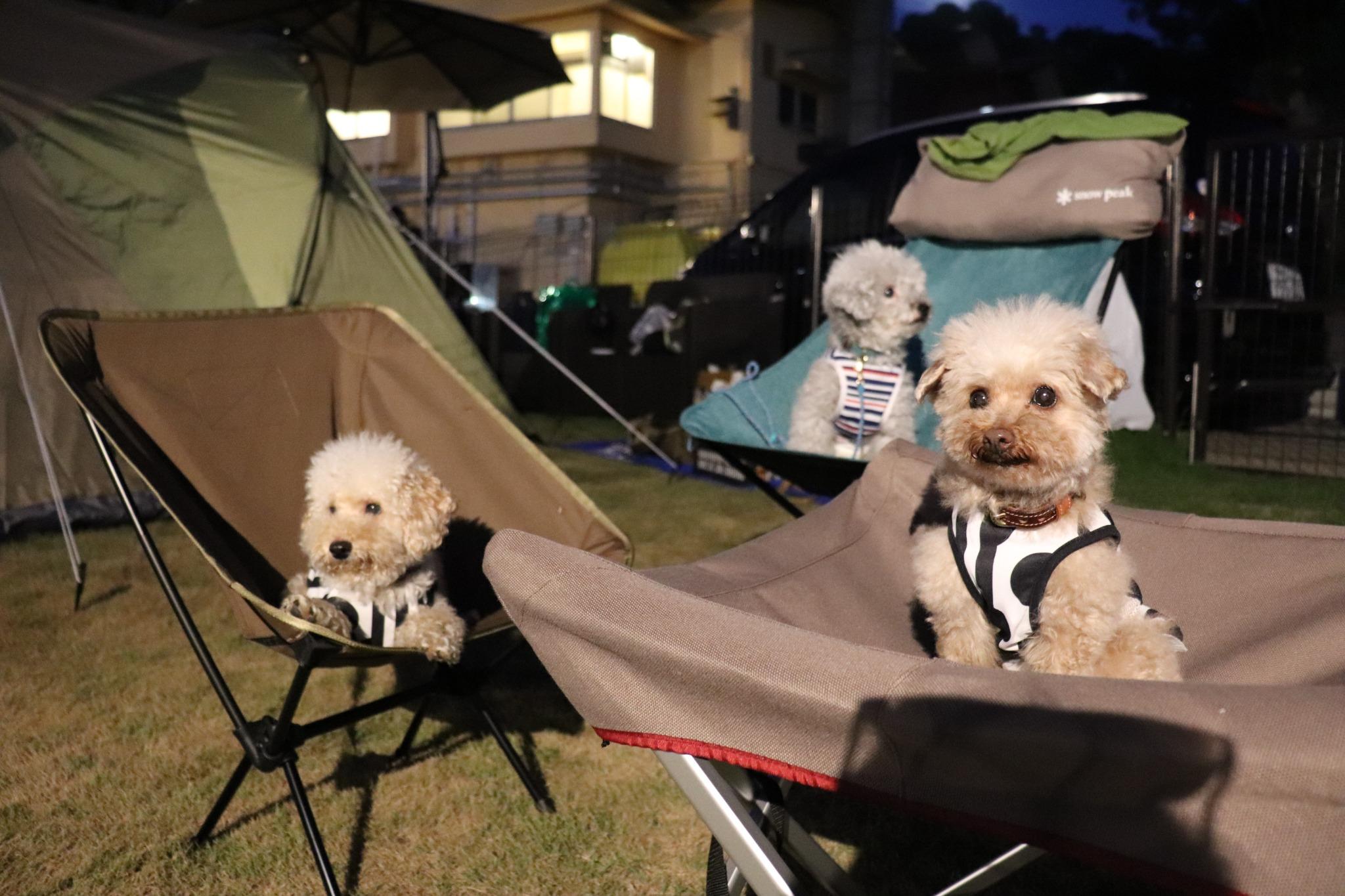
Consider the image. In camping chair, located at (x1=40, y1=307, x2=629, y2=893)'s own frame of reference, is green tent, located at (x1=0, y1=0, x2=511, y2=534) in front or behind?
behind

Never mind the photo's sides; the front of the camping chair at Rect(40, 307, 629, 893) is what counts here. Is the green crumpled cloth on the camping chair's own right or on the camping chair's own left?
on the camping chair's own left

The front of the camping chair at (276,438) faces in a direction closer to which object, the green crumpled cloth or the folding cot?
the folding cot

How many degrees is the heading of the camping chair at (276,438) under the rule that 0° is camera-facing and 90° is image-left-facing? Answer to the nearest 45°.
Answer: approximately 315°
